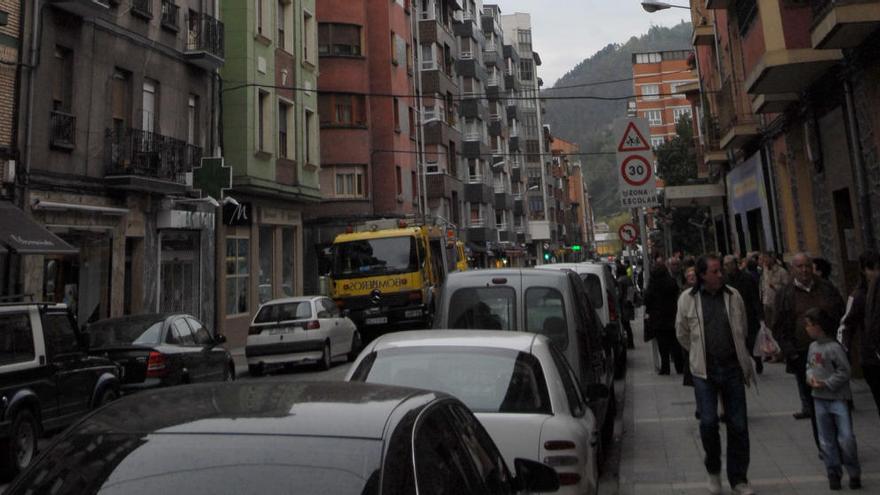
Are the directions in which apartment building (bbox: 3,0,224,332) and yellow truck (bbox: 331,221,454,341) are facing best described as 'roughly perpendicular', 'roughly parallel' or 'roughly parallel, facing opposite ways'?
roughly perpendicular

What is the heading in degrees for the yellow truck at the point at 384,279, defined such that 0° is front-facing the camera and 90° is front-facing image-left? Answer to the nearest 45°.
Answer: approximately 0°

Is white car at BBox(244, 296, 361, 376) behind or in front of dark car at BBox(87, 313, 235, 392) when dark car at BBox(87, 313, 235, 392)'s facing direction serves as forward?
in front

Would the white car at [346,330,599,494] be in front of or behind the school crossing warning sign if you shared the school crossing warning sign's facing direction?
in front

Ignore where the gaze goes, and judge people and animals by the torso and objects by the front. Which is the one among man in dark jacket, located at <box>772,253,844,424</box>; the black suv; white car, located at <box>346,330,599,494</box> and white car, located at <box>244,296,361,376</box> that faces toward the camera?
the man in dark jacket

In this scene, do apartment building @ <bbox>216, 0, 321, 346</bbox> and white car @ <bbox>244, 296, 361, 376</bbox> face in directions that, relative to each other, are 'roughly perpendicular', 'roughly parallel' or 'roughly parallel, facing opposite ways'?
roughly perpendicular

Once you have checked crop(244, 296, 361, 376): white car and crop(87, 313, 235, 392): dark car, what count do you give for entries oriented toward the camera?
0

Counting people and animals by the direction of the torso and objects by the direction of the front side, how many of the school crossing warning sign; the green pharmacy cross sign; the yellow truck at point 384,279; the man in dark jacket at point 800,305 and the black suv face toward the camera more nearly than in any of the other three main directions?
4

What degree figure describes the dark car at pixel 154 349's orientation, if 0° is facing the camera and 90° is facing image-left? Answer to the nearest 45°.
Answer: approximately 225°

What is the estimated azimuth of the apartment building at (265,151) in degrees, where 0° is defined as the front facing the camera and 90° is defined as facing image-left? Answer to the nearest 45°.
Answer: approximately 315°

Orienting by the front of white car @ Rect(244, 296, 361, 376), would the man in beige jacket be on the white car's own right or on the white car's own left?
on the white car's own right
